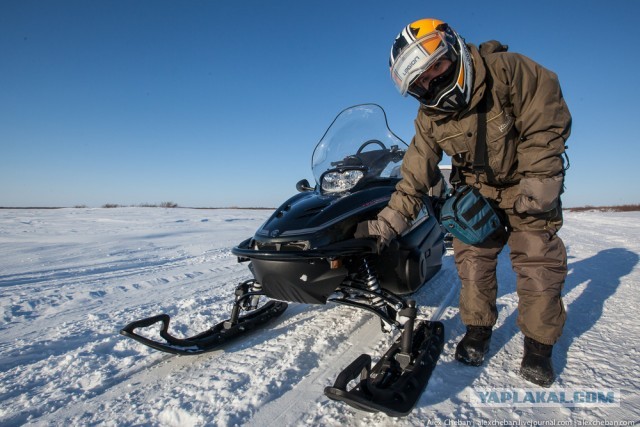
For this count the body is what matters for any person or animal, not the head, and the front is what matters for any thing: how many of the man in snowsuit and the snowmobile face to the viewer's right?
0

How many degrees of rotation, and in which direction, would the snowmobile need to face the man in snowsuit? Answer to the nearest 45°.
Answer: approximately 90° to its left

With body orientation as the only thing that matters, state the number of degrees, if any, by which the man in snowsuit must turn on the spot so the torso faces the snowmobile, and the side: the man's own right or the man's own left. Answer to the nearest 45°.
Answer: approximately 45° to the man's own right

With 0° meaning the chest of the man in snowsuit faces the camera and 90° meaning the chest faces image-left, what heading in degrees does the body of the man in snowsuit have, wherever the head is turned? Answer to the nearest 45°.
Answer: approximately 45°
